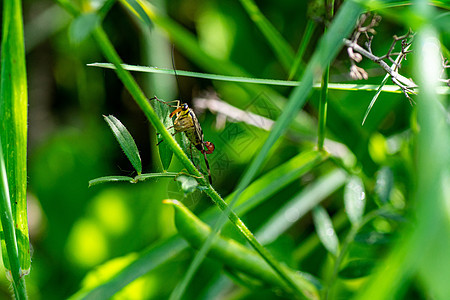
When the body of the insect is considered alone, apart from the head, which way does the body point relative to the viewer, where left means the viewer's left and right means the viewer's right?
facing to the left of the viewer
